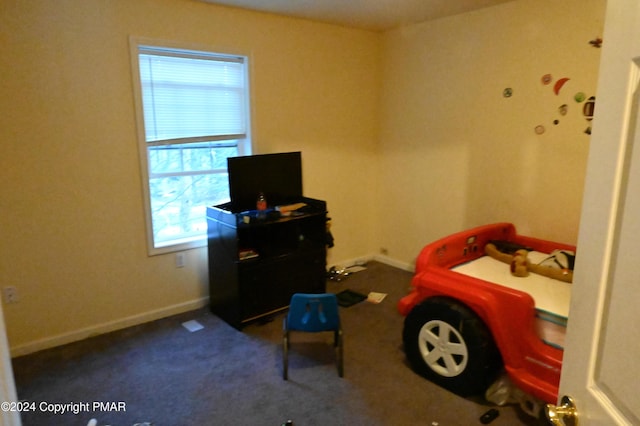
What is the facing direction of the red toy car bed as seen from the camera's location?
facing away from the viewer and to the left of the viewer

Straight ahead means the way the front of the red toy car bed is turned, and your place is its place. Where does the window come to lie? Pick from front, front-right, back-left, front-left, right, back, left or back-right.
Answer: front-left

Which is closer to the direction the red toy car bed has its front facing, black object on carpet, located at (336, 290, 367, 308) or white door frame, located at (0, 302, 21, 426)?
the black object on carpet

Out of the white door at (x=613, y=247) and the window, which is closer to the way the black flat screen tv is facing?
the white door

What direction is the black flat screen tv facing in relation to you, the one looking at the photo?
facing the viewer and to the right of the viewer

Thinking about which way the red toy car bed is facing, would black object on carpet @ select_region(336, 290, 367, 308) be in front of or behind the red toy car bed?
in front

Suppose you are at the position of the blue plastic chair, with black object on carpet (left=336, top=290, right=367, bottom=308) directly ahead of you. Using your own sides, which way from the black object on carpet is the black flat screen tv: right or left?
left

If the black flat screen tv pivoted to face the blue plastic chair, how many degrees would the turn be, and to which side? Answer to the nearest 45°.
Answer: approximately 45° to its right

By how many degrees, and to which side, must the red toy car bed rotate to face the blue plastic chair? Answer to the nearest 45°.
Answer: approximately 45° to its left

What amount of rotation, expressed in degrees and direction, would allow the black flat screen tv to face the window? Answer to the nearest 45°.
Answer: approximately 135° to its right
